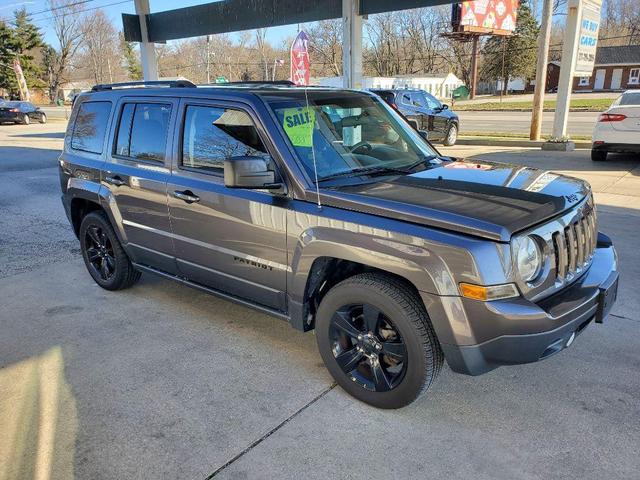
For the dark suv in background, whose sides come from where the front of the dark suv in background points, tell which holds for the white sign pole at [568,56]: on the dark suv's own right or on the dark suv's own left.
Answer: on the dark suv's own right

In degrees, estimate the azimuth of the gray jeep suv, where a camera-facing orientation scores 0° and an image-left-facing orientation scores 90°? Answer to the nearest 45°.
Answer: approximately 315°

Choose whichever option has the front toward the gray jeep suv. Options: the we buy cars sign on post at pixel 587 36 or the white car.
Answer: the we buy cars sign on post

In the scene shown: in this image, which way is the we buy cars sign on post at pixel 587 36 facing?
toward the camera

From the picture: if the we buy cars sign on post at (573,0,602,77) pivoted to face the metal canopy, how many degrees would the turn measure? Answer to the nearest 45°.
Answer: approximately 90° to its right

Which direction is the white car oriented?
away from the camera

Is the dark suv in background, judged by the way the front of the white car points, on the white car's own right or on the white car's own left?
on the white car's own left

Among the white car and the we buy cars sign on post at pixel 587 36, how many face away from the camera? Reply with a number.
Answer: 1

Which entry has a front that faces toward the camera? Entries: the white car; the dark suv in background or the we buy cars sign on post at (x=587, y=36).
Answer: the we buy cars sign on post

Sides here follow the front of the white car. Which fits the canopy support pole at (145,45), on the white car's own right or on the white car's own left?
on the white car's own left

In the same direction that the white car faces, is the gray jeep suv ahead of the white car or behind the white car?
behind

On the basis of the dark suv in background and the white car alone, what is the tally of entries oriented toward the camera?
0

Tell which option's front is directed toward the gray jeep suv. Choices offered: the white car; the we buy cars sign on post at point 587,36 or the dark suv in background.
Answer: the we buy cars sign on post

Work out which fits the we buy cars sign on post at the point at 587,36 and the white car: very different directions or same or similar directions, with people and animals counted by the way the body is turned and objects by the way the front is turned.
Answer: very different directions

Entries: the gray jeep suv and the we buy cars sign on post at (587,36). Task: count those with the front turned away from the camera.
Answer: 0

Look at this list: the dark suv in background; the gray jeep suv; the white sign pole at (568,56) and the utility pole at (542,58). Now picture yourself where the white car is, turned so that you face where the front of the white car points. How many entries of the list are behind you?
1
